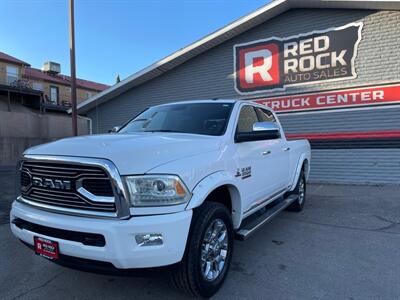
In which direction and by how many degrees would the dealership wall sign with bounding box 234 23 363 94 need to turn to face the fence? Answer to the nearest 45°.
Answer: approximately 90° to its right

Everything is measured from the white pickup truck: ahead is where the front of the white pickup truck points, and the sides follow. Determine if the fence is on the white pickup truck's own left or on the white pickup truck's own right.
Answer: on the white pickup truck's own right

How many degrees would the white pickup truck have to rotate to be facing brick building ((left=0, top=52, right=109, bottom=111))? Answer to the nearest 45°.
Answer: approximately 135° to its right

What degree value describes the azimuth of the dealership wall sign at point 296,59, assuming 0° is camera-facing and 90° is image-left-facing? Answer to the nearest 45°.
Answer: approximately 45°

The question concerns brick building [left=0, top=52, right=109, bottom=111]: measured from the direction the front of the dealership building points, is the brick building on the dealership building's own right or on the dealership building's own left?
on the dealership building's own right

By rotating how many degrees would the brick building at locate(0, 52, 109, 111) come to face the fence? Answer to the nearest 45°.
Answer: approximately 45° to its right

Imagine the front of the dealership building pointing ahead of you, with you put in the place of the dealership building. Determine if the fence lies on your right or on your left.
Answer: on your right

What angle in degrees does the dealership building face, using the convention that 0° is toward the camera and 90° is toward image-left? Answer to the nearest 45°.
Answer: approximately 45°
